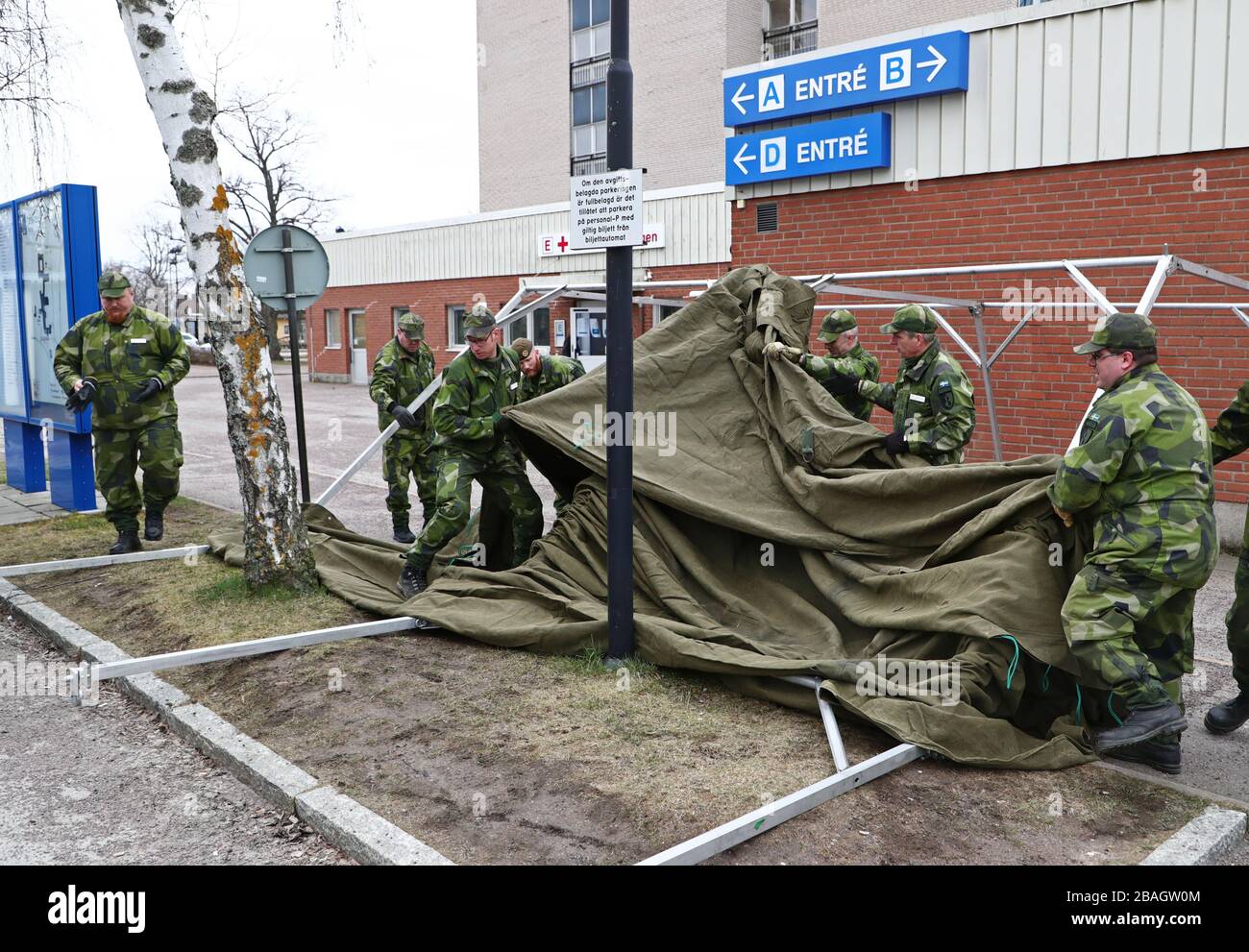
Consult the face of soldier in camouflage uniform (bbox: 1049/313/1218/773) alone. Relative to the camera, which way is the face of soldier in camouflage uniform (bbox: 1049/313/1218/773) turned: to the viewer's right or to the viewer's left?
to the viewer's left

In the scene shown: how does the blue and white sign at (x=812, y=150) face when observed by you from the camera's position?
facing the viewer and to the left of the viewer

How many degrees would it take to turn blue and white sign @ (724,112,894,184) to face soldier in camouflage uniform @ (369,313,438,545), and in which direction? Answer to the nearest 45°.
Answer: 0° — it already faces them

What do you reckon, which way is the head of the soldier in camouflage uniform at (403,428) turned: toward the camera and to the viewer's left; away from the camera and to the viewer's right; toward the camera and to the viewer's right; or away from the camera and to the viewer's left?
toward the camera and to the viewer's right

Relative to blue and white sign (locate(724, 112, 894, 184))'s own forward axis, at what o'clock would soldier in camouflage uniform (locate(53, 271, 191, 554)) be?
The soldier in camouflage uniform is roughly at 12 o'clock from the blue and white sign.

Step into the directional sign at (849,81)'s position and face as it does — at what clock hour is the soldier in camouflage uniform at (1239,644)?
The soldier in camouflage uniform is roughly at 10 o'clock from the directional sign.

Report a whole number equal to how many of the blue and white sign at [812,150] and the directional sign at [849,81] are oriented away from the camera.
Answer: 0

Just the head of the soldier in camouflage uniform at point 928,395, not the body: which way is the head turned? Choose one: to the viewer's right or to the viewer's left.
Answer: to the viewer's left

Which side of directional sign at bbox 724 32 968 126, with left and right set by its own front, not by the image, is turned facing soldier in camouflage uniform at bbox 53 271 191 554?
front

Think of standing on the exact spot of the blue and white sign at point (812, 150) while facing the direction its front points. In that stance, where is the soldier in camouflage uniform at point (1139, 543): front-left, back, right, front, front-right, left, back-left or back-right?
front-left

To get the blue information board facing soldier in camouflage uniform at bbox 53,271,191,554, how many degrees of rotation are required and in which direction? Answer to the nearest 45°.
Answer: approximately 45° to its left
